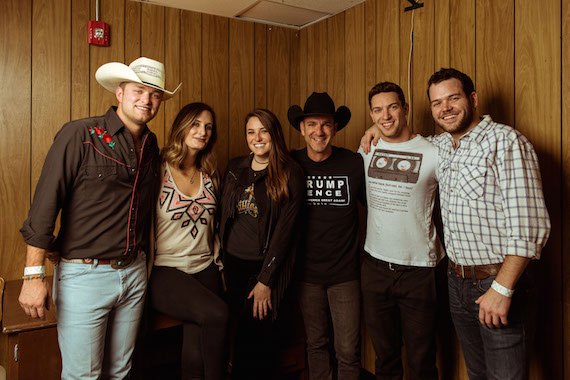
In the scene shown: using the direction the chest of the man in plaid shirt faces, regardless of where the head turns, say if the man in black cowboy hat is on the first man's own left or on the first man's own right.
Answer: on the first man's own right

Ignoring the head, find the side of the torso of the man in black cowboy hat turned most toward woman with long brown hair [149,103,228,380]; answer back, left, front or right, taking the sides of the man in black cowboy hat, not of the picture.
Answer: right

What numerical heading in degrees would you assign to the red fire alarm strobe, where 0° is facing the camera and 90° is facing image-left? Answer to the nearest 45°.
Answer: approximately 0°

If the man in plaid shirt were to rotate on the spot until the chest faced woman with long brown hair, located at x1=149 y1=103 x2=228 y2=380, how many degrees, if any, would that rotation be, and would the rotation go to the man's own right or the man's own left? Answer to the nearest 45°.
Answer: approximately 45° to the man's own right

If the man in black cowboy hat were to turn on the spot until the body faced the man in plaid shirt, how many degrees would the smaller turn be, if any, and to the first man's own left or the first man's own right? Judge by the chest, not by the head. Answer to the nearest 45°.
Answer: approximately 45° to the first man's own left

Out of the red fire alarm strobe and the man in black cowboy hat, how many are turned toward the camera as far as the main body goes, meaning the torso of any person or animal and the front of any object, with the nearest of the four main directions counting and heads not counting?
2
